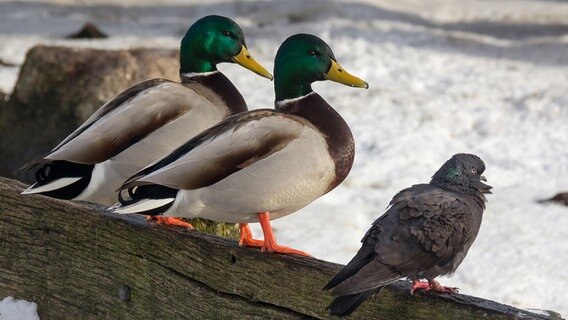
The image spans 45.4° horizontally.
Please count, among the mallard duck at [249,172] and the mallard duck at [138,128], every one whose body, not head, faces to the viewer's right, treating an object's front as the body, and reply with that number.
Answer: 2

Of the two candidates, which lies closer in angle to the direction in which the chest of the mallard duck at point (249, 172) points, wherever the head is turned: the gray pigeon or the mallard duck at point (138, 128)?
the gray pigeon

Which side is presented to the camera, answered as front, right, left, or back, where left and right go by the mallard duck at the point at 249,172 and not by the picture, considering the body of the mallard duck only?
right

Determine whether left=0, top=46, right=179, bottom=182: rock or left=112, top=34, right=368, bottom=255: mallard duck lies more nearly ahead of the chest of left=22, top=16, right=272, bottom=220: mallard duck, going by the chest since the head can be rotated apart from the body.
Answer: the mallard duck

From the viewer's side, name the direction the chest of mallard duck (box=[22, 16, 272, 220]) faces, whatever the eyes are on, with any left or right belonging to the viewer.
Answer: facing to the right of the viewer

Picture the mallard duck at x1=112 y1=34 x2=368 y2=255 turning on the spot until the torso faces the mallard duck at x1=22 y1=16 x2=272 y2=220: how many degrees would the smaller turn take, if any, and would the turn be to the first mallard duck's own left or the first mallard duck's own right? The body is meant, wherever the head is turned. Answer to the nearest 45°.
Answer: approximately 135° to the first mallard duck's own left

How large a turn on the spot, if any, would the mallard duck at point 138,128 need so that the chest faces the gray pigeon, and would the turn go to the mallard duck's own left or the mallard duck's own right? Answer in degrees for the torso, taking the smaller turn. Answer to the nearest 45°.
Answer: approximately 45° to the mallard duck's own right

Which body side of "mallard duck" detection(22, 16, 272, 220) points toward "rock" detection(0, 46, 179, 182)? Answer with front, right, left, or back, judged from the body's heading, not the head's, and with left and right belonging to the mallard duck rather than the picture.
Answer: left

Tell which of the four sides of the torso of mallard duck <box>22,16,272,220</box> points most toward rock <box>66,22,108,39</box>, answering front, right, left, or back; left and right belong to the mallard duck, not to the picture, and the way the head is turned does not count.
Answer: left

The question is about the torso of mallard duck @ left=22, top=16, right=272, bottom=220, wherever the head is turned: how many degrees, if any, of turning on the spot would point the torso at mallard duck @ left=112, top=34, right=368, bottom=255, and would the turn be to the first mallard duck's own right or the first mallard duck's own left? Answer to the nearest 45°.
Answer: approximately 45° to the first mallard duck's own right
